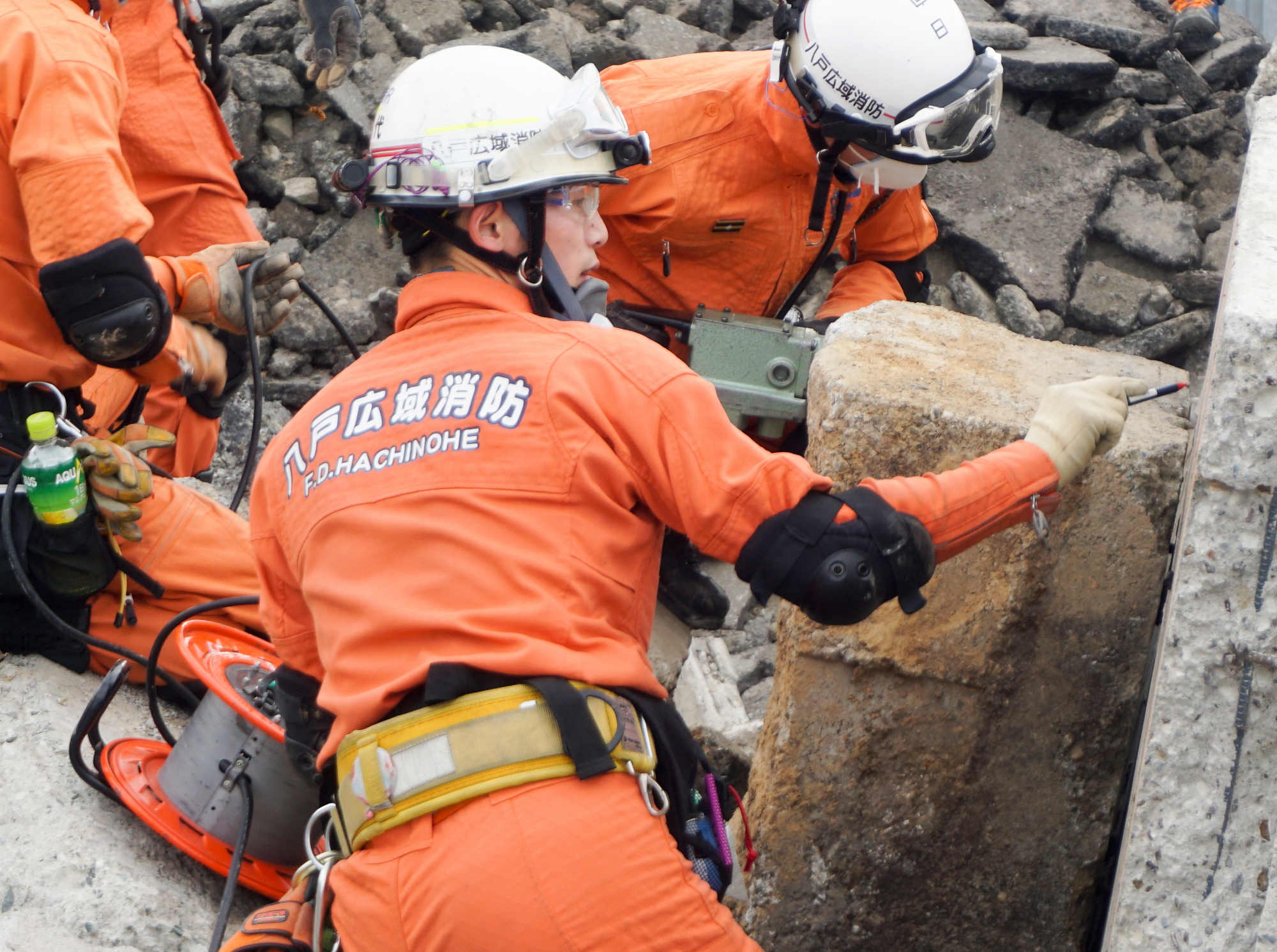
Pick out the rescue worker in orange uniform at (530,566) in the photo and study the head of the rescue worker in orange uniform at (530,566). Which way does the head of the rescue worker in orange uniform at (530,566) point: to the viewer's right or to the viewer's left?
to the viewer's right

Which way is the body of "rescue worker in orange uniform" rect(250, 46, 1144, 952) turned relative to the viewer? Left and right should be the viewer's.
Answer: facing away from the viewer and to the right of the viewer

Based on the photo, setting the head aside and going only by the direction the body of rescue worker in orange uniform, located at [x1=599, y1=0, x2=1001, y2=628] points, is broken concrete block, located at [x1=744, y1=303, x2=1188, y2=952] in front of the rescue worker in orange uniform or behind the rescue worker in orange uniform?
in front

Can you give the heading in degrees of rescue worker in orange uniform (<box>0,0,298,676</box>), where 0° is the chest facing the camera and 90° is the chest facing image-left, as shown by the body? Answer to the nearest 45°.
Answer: approximately 270°

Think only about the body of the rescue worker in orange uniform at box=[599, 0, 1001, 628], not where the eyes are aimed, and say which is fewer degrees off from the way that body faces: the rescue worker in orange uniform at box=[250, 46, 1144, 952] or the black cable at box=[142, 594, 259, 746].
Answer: the rescue worker in orange uniform

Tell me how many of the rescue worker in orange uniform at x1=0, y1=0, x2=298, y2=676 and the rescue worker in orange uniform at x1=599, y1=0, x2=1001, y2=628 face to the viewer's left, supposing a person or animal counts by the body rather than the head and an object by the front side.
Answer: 0

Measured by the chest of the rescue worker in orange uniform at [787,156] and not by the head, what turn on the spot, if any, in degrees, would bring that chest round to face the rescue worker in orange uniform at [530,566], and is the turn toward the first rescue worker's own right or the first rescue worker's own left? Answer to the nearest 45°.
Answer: approximately 45° to the first rescue worker's own right

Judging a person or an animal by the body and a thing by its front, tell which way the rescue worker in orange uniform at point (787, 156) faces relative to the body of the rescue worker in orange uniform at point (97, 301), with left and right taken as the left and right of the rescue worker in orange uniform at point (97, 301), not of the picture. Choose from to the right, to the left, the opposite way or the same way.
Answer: to the right

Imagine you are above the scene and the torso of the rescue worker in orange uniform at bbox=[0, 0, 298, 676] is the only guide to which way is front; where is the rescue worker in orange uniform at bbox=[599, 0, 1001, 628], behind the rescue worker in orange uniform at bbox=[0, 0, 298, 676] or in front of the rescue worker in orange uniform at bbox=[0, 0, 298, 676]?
in front
